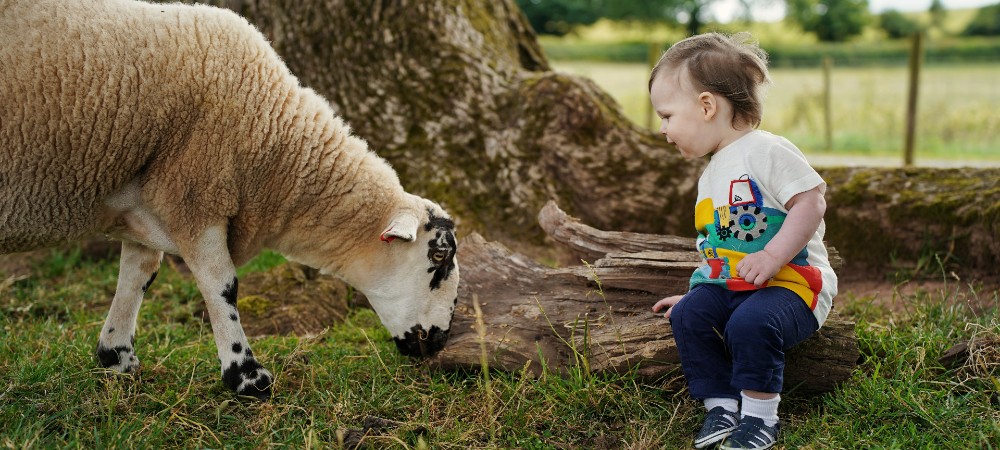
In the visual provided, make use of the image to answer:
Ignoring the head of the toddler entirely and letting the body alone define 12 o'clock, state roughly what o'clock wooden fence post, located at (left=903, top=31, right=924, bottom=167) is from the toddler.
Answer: The wooden fence post is roughly at 5 o'clock from the toddler.

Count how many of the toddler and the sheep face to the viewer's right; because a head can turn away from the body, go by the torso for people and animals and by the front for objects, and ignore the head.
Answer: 1

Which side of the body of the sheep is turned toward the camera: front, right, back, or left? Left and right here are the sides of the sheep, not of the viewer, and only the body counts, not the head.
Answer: right

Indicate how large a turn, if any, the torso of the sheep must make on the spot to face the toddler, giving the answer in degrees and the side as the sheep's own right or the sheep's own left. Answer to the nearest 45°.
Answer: approximately 45° to the sheep's own right

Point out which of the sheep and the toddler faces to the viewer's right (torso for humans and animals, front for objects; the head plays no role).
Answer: the sheep

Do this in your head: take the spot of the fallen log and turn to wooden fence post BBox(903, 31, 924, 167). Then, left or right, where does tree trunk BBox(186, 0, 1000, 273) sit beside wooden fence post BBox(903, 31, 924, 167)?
left
